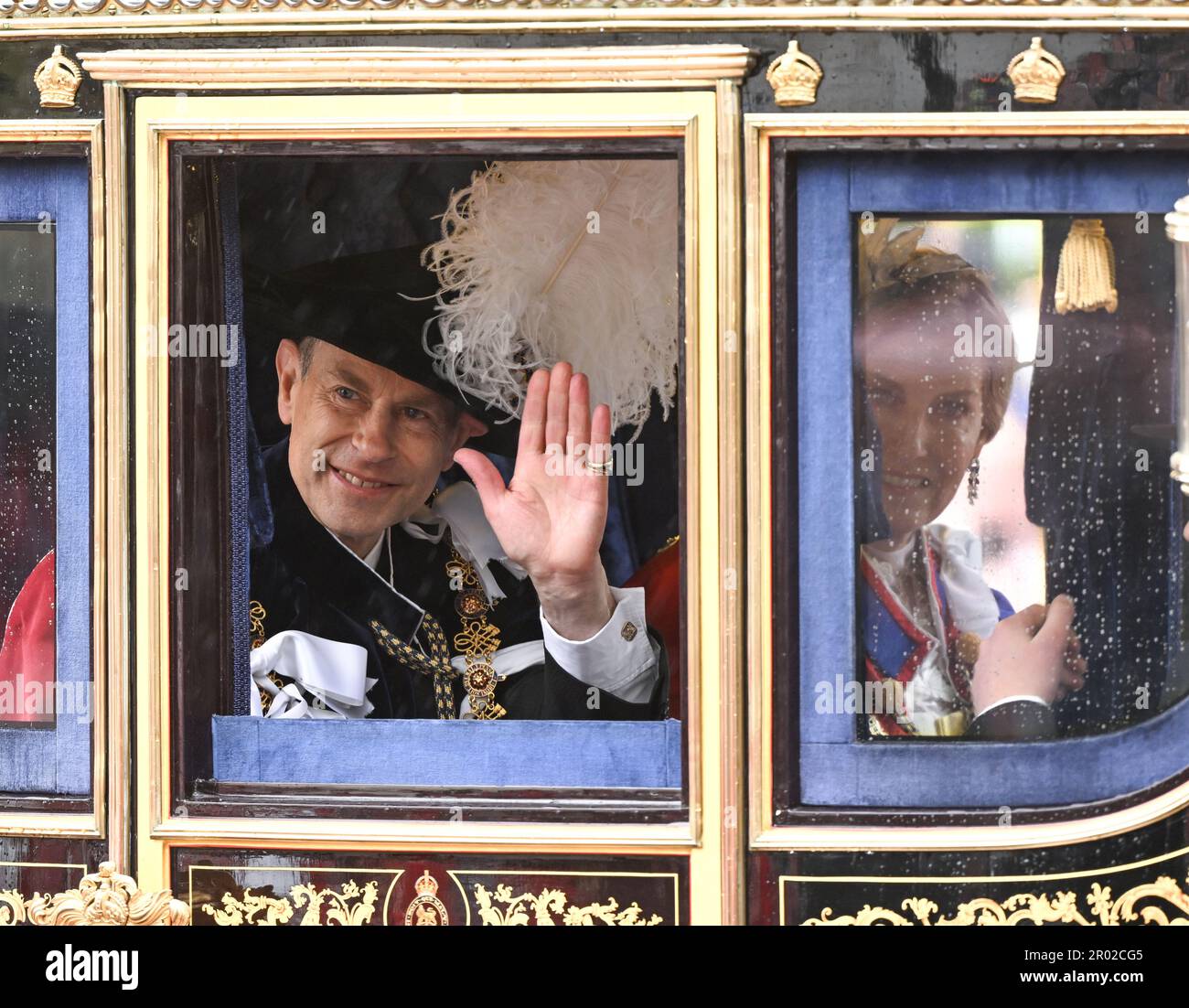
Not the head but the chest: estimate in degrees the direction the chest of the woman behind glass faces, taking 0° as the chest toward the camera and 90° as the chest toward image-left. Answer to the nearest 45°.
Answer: approximately 45°

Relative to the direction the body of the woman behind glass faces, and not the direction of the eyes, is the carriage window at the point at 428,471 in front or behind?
in front
